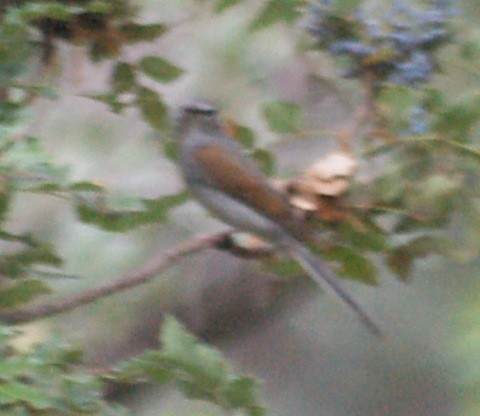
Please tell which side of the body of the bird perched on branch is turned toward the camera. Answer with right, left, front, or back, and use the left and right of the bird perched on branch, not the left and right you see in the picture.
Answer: left
